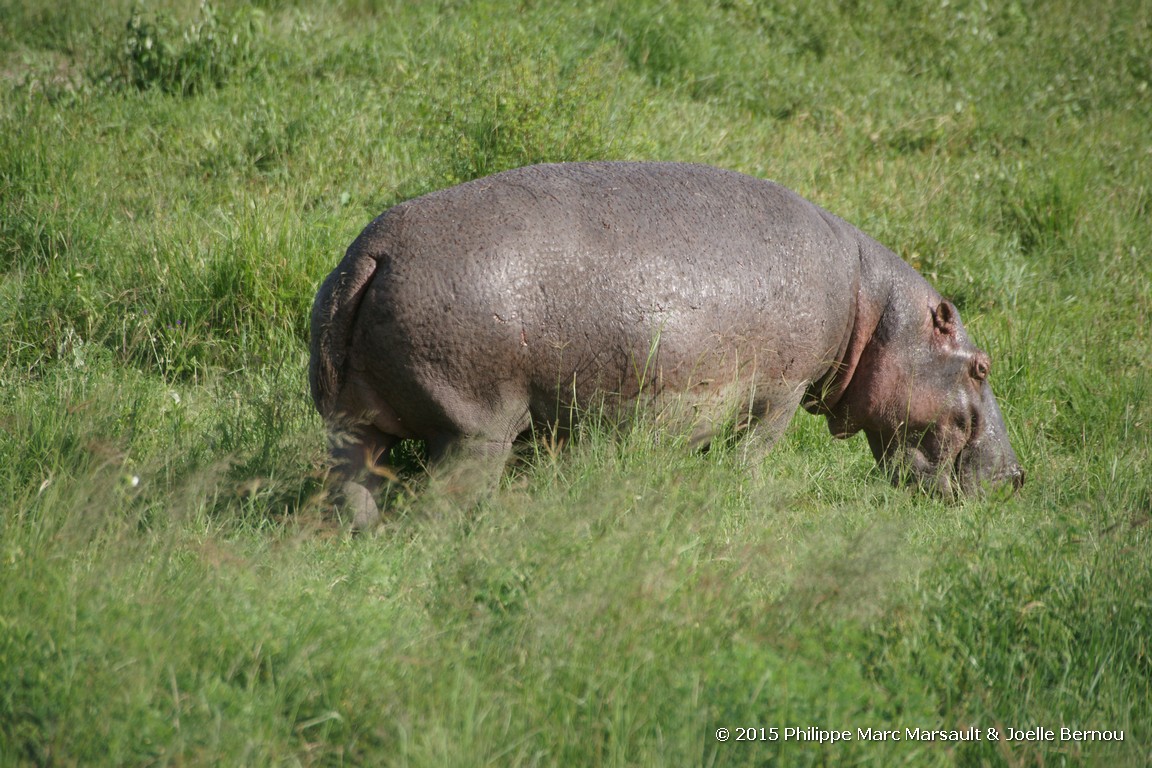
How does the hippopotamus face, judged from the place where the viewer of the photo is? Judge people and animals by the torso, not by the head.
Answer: facing to the right of the viewer
